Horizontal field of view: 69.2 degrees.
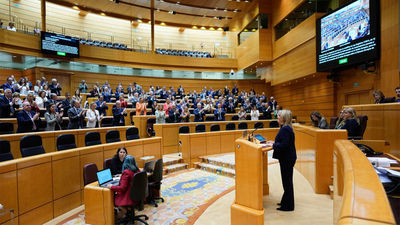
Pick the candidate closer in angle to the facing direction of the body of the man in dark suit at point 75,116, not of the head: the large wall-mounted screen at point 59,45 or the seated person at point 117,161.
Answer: the seated person

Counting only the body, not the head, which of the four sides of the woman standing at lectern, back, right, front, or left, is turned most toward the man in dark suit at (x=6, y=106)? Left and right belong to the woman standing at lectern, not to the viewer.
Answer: front

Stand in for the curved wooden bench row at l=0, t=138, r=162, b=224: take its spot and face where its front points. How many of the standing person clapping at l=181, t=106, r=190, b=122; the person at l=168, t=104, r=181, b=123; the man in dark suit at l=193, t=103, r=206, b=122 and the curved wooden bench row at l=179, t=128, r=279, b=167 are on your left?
4

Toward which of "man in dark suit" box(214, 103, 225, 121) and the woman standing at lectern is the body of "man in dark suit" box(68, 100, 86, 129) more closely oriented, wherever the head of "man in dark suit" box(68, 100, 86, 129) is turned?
the woman standing at lectern

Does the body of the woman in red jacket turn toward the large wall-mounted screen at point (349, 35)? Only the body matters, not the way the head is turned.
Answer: no

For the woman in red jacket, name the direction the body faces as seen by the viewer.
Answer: to the viewer's left

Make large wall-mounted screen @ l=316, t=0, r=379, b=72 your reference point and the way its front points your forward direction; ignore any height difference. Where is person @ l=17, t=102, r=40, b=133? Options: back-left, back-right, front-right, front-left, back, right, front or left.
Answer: front

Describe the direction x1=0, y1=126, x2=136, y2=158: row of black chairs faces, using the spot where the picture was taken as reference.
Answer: facing the viewer and to the right of the viewer

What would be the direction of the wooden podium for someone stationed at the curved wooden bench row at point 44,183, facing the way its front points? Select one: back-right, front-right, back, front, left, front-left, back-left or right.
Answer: front

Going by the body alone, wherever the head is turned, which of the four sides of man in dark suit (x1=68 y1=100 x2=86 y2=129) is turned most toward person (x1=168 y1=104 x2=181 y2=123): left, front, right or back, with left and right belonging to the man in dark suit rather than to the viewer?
left

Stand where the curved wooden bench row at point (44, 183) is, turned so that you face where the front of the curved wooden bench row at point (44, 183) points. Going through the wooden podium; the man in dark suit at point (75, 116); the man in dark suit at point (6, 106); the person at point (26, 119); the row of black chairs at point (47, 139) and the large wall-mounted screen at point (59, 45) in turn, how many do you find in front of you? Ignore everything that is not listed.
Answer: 1

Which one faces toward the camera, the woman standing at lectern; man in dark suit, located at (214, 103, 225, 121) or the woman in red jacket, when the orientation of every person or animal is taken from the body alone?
the man in dark suit

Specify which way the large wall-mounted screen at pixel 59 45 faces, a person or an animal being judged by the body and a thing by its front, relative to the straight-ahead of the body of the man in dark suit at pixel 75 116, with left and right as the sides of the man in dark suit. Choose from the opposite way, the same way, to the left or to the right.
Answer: the same way

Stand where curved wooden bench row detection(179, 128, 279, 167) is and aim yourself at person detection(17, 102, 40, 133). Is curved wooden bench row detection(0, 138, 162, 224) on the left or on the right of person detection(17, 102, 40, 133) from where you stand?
left

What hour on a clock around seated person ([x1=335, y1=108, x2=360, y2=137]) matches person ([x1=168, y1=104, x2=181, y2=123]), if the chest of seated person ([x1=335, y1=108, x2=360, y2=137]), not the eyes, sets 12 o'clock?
person ([x1=168, y1=104, x2=181, y2=123]) is roughly at 1 o'clock from seated person ([x1=335, y1=108, x2=360, y2=137]).

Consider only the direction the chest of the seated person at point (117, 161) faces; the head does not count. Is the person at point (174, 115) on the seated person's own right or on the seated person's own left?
on the seated person's own left

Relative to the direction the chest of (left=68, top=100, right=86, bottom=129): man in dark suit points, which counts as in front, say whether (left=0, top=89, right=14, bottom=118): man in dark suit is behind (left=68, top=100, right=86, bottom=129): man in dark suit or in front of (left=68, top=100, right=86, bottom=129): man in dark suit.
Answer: behind

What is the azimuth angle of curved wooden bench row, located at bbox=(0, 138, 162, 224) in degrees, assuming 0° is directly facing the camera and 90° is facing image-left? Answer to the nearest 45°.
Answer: approximately 315°

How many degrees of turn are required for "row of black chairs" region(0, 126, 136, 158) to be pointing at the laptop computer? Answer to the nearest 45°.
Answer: approximately 45° to its right

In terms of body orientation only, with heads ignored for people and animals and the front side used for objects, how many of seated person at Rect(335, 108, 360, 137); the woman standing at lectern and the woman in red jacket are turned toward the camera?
0

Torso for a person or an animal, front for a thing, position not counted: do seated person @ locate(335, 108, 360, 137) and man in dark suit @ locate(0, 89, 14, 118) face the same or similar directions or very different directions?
very different directions

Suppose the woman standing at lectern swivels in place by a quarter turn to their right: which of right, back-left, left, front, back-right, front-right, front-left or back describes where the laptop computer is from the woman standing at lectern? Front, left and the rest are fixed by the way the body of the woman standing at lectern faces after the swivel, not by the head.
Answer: left
